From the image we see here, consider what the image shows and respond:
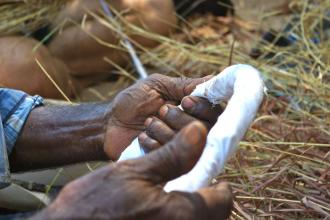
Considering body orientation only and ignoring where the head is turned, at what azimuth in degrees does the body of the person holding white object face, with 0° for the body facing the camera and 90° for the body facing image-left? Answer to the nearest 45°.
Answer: approximately 270°
